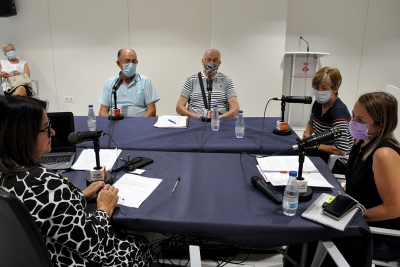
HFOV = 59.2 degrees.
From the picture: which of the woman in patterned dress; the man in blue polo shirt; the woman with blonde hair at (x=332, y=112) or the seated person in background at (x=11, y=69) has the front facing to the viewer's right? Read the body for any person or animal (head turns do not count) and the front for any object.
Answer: the woman in patterned dress

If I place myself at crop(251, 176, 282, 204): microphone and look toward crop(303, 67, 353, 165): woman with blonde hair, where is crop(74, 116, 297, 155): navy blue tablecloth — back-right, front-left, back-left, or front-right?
front-left

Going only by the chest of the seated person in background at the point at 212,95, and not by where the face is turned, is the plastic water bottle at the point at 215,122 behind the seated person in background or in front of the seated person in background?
in front

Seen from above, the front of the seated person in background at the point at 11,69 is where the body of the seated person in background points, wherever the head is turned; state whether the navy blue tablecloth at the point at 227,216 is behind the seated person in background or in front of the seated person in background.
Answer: in front

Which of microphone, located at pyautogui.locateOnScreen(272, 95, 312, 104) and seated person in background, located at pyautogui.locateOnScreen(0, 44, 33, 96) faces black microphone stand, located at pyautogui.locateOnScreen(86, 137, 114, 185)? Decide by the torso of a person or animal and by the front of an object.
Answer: the seated person in background

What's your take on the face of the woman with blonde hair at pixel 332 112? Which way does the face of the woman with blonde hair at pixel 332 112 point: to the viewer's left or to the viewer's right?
to the viewer's left

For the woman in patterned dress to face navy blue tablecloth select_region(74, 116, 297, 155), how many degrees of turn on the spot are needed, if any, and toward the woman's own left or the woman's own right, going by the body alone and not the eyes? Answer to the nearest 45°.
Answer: approximately 45° to the woman's own left

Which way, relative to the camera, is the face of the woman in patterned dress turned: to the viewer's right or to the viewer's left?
to the viewer's right

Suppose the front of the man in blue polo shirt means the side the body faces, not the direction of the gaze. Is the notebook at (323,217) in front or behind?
in front

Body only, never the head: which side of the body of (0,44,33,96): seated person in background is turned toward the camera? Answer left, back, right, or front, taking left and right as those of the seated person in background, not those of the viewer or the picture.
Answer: front

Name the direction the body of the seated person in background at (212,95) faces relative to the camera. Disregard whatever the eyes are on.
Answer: toward the camera

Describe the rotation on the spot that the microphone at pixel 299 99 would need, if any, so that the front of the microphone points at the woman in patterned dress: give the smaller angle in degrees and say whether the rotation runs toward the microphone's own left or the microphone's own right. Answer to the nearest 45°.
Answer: approximately 135° to the microphone's own right

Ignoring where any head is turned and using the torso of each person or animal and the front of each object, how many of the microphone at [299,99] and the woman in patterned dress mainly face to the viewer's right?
2
